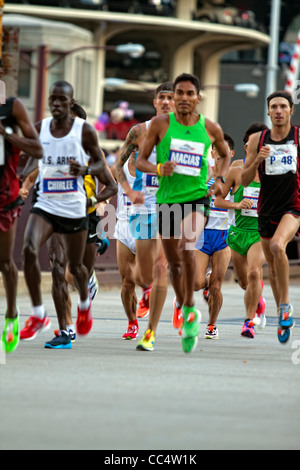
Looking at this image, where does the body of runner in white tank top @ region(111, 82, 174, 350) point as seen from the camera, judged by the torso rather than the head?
toward the camera

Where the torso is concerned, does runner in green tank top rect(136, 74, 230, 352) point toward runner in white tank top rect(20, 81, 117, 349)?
no

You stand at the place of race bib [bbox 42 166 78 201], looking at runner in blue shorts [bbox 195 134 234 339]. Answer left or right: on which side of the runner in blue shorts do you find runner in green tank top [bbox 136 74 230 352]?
right

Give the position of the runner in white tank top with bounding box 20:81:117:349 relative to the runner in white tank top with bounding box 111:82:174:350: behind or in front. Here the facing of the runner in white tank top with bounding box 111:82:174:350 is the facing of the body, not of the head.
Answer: in front

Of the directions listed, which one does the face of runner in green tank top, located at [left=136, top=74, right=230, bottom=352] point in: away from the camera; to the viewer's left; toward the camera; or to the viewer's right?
toward the camera

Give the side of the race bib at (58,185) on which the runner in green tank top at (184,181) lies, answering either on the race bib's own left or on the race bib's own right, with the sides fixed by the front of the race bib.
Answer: on the race bib's own left

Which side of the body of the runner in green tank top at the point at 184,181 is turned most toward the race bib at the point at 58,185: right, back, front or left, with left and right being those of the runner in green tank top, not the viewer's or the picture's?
right

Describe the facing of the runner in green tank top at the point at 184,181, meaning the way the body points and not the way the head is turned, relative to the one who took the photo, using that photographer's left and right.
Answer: facing the viewer

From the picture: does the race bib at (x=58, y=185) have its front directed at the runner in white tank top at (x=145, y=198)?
no

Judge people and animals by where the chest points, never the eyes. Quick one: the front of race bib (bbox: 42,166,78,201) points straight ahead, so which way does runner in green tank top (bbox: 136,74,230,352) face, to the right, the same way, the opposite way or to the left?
the same way

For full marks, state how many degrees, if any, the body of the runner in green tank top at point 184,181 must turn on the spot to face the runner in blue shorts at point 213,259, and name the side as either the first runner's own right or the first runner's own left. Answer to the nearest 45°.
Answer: approximately 180°

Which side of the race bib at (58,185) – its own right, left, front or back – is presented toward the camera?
front

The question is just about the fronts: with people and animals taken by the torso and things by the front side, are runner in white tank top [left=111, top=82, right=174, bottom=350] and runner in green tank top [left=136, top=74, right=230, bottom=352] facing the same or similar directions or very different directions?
same or similar directions
